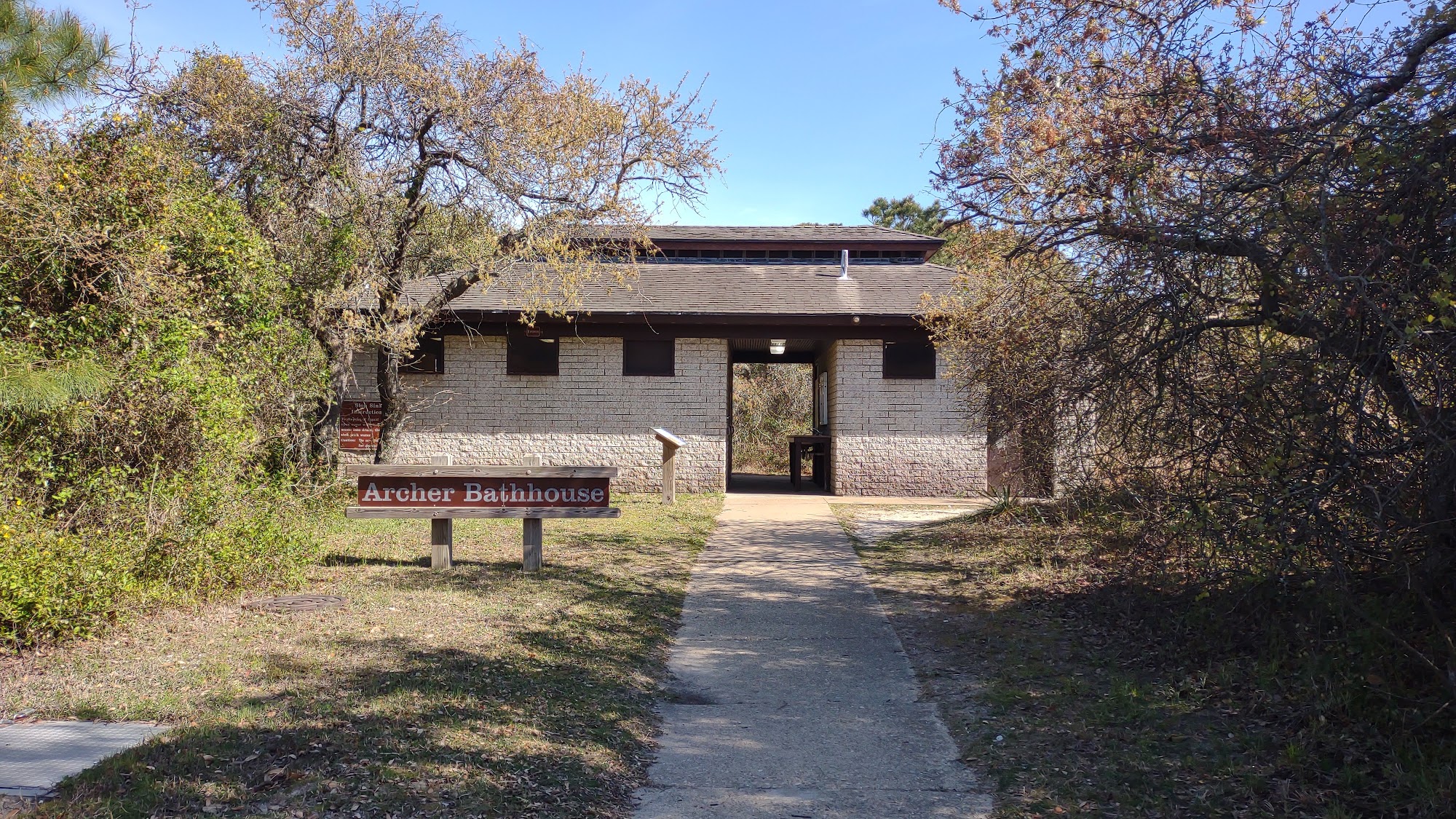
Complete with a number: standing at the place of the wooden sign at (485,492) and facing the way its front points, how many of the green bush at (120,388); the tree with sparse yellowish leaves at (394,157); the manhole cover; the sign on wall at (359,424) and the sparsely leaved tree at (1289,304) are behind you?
2

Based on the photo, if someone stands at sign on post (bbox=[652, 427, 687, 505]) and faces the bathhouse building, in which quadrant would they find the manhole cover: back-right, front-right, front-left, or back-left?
back-left

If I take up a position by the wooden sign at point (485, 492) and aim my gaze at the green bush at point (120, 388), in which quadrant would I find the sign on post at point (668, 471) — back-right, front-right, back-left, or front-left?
back-right

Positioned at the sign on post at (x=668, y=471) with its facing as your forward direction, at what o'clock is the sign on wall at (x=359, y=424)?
the sign on wall at (x=359, y=424) is roughly at 7 o'clock from the sign on post at (x=668, y=471).

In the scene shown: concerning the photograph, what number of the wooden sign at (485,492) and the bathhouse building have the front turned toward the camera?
2

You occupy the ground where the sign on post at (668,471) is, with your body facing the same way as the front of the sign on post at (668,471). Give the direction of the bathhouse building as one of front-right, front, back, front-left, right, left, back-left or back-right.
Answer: left

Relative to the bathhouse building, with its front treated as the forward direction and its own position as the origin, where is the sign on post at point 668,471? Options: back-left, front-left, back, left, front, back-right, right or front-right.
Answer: front

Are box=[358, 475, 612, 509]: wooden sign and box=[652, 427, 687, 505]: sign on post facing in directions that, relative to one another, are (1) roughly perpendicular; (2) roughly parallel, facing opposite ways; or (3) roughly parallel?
roughly perpendicular

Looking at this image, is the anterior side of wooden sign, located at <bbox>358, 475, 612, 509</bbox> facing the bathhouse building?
no

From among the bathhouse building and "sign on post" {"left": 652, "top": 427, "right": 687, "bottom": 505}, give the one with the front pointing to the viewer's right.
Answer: the sign on post

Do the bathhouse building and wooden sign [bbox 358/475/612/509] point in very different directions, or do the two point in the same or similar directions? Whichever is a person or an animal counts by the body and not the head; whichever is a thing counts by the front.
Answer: same or similar directions

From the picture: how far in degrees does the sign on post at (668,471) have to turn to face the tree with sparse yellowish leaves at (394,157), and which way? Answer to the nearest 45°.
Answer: approximately 135° to its right

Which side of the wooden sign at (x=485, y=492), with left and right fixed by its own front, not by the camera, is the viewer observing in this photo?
front
